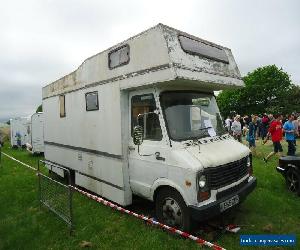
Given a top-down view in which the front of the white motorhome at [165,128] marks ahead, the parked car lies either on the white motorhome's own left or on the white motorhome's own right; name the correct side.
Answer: on the white motorhome's own left

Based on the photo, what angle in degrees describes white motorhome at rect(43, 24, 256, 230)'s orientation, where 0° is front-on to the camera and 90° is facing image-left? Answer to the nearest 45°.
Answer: approximately 315°

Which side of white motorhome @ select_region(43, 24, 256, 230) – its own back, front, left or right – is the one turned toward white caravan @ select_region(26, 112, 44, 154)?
back

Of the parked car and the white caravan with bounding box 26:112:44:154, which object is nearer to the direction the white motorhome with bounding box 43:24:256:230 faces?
the parked car
